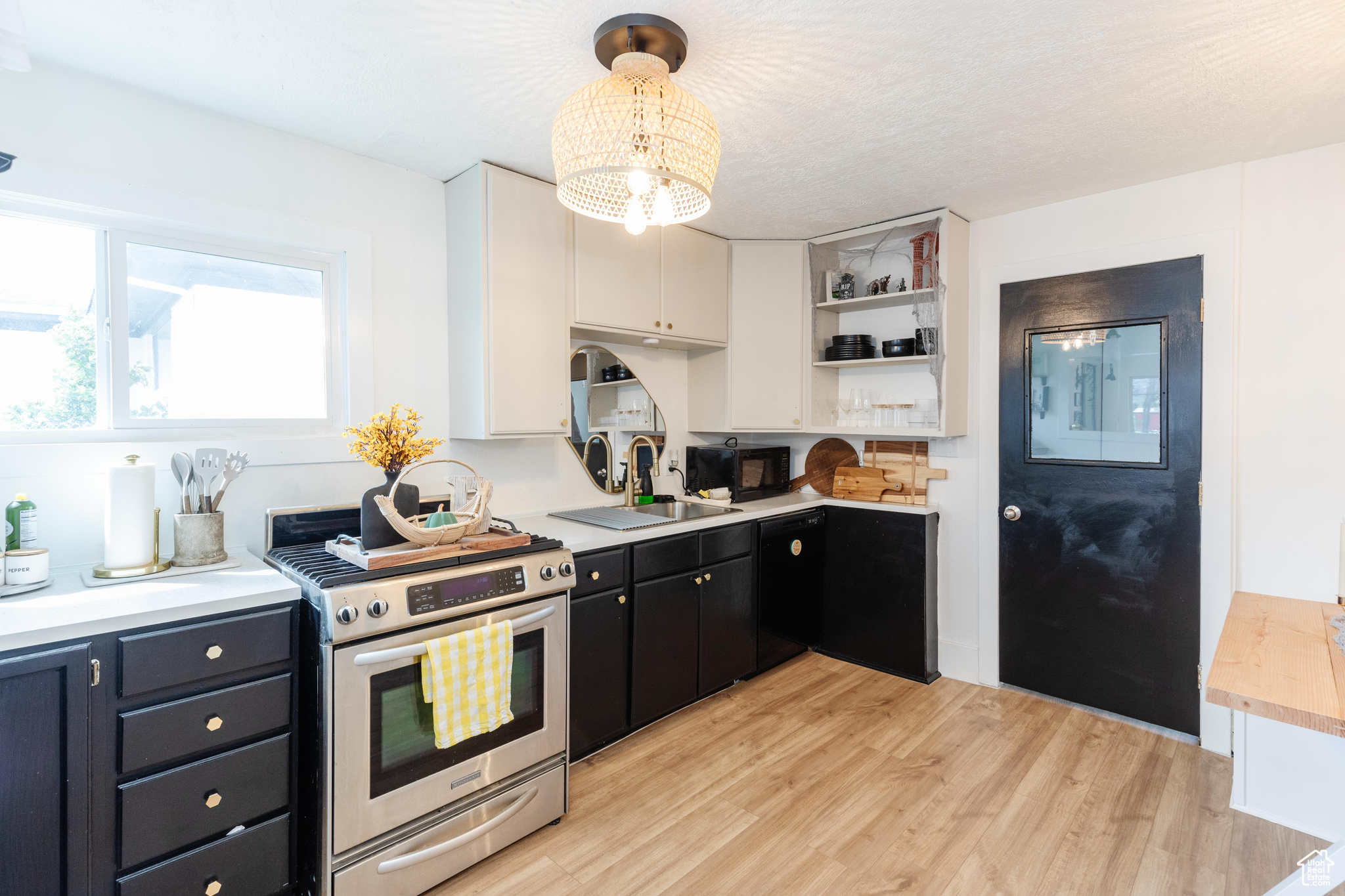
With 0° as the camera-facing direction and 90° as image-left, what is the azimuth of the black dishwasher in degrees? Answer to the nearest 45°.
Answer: approximately 315°

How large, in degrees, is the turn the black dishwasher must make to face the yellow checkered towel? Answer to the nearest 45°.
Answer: approximately 90° to its right

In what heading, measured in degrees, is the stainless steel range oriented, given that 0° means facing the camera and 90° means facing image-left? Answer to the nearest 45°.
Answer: approximately 315°

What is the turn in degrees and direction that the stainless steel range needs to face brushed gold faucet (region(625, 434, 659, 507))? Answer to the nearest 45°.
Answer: approximately 90° to its left

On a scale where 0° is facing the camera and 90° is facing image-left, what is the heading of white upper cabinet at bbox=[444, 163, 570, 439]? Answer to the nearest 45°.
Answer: approximately 315°

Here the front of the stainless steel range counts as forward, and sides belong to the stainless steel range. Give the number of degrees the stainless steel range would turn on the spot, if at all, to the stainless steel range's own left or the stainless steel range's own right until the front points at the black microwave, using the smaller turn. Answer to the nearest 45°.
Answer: approximately 90° to the stainless steel range's own left
